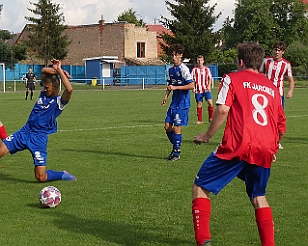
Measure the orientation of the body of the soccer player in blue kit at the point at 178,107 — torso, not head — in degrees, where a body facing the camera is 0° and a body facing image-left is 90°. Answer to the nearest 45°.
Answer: approximately 45°

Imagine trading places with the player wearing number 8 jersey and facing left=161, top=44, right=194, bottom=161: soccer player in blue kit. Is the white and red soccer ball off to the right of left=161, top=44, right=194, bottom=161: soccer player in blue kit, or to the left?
left

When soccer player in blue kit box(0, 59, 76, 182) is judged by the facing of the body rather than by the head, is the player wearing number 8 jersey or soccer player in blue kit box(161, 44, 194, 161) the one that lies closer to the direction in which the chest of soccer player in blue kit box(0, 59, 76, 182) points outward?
the player wearing number 8 jersey

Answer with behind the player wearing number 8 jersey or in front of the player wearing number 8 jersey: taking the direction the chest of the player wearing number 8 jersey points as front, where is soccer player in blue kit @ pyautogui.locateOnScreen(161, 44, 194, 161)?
in front

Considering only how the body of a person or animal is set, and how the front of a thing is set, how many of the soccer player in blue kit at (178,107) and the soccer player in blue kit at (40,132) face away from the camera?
0

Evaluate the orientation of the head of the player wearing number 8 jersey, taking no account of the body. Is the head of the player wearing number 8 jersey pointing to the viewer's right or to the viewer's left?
to the viewer's left

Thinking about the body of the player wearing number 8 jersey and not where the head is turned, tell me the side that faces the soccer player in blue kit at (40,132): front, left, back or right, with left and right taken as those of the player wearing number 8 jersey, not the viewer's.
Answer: front

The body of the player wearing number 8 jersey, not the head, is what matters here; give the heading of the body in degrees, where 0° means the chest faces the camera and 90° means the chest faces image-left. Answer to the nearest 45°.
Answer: approximately 135°

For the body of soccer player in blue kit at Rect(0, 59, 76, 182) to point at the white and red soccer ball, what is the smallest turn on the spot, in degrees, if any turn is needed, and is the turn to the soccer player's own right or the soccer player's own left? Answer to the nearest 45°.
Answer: approximately 45° to the soccer player's own left
